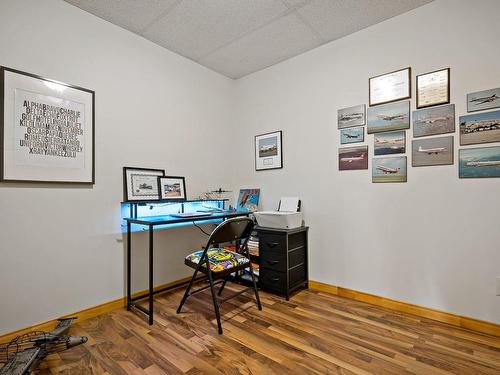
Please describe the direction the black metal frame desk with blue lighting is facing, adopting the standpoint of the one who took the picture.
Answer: facing the viewer and to the right of the viewer

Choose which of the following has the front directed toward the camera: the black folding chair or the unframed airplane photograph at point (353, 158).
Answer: the unframed airplane photograph

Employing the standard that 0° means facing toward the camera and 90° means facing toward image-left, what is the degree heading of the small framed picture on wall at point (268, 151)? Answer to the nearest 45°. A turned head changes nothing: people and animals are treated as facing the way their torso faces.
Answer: approximately 45°

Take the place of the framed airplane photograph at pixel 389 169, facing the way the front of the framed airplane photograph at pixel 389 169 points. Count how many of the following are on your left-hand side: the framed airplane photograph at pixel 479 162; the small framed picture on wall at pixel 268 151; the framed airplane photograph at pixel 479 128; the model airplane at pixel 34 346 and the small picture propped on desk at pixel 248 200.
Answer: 2

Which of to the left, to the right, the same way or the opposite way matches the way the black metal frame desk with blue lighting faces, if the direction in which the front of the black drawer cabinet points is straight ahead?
to the left

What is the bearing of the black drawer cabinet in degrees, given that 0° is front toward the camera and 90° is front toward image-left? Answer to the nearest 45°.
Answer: approximately 45°

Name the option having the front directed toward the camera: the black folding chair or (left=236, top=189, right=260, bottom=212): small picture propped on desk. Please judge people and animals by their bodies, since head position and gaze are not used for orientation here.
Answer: the small picture propped on desk

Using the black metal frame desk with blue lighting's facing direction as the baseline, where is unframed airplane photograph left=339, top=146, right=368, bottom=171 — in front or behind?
in front

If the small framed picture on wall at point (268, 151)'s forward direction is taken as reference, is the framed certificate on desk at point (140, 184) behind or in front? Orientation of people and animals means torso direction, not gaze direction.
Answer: in front

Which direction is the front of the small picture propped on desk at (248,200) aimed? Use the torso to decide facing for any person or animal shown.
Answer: toward the camera

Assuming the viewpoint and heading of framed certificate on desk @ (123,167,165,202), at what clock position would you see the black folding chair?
The black folding chair is roughly at 12 o'clock from the framed certificate on desk.

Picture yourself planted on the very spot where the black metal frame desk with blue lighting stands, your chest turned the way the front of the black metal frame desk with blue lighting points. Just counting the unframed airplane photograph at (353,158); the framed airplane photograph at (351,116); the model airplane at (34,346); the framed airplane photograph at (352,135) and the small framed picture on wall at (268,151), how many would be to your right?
1

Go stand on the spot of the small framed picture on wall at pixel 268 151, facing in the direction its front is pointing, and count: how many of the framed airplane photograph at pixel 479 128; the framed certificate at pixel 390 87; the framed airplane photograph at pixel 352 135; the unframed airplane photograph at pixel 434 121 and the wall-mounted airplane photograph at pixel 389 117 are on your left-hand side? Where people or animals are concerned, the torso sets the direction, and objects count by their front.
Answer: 5

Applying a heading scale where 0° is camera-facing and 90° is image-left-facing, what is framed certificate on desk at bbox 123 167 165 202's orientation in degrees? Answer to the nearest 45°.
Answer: approximately 315°

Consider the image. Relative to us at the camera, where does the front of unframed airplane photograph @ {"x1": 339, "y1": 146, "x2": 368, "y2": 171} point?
facing the viewer
